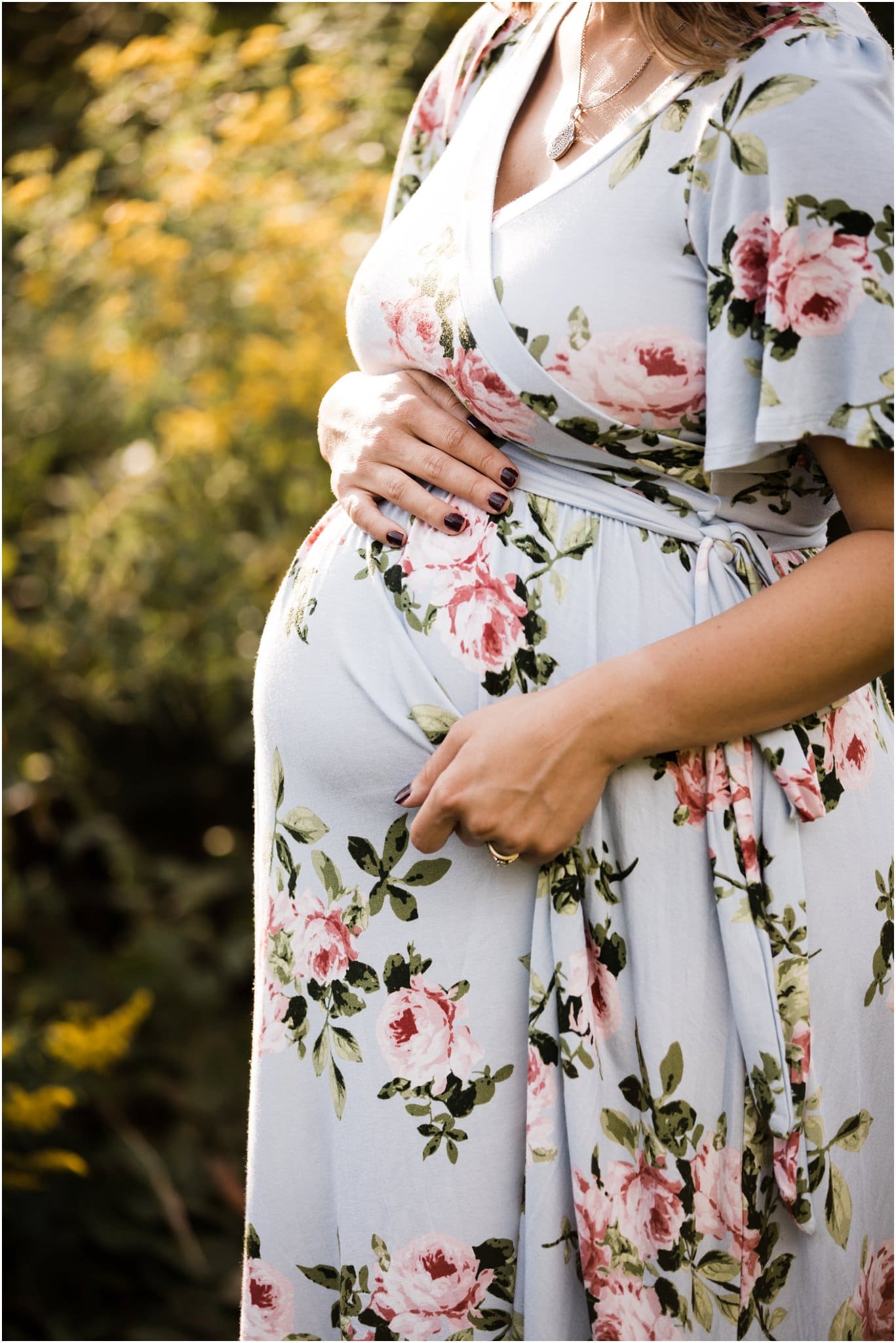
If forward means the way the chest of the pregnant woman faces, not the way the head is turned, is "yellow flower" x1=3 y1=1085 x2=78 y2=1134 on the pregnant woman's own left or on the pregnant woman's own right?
on the pregnant woman's own right

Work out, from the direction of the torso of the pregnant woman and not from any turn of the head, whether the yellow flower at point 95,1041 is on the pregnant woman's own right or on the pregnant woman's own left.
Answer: on the pregnant woman's own right

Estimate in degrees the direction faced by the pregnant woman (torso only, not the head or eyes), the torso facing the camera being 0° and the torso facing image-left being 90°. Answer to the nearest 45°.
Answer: approximately 45°
